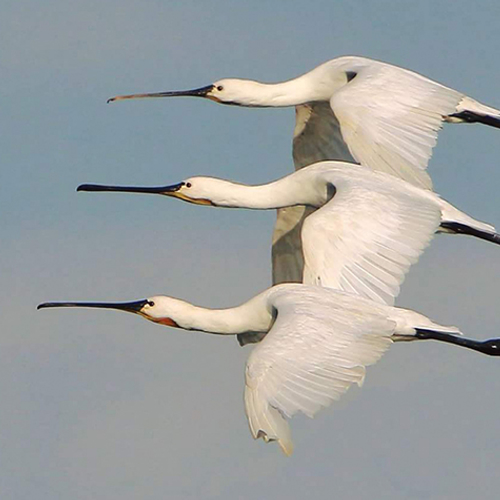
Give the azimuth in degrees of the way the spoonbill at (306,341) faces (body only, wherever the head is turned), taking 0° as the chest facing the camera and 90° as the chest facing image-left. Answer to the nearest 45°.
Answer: approximately 90°
